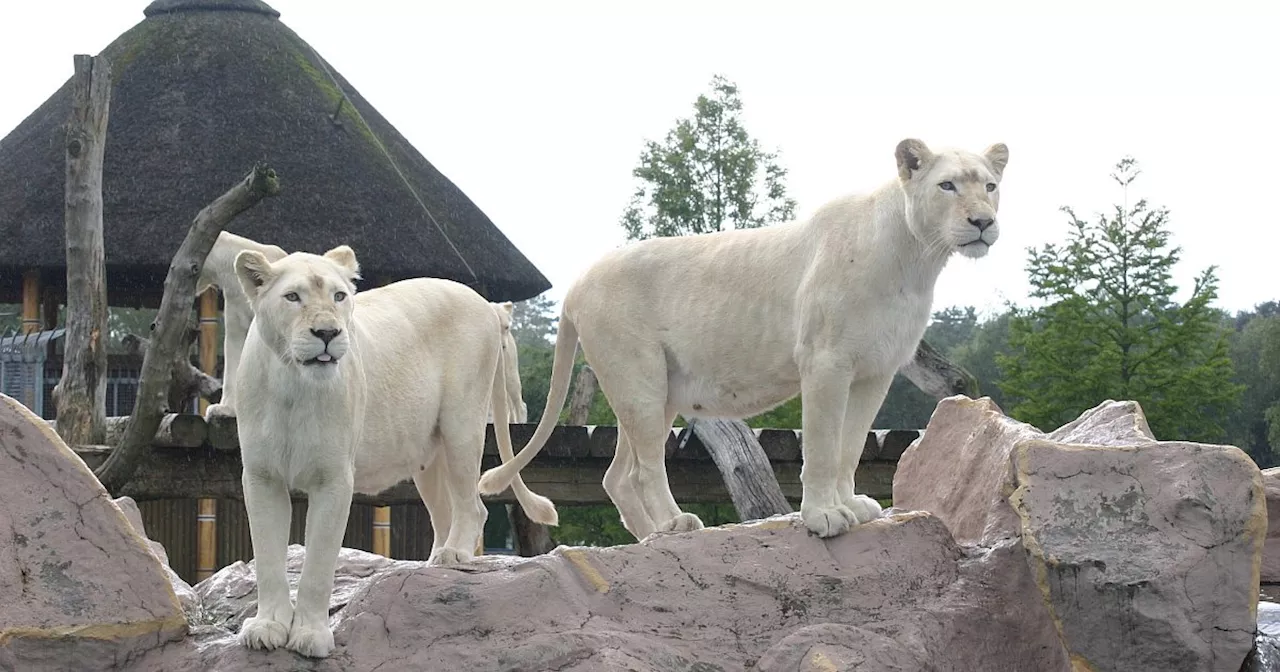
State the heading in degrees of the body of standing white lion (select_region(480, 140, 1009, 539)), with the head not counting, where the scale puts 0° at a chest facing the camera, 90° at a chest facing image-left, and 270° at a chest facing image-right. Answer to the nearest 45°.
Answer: approximately 315°

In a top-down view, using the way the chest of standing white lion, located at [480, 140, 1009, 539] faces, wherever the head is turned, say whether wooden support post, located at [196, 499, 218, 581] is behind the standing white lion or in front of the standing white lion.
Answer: behind

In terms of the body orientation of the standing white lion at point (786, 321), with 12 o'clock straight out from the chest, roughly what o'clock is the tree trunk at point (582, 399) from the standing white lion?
The tree trunk is roughly at 7 o'clock from the standing white lion.

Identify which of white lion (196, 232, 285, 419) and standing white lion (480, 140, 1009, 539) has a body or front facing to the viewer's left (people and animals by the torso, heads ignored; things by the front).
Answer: the white lion

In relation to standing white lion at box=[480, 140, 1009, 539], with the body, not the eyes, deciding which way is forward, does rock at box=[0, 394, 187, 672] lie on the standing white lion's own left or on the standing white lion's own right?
on the standing white lion's own right

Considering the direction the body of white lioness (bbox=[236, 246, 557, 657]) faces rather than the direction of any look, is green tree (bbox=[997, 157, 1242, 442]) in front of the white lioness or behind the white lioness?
behind

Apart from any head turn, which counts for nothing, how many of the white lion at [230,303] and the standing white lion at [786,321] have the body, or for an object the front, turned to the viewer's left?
1

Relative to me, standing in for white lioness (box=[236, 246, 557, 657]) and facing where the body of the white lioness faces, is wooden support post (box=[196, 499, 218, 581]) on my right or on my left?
on my right

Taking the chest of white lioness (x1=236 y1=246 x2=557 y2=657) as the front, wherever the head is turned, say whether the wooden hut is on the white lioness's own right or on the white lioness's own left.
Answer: on the white lioness's own right

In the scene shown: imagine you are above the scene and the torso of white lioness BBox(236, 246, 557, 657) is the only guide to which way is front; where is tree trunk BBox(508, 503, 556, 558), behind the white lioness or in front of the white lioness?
behind

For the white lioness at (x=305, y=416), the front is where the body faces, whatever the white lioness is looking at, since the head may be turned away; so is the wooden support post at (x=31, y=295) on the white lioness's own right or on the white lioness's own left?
on the white lioness's own right

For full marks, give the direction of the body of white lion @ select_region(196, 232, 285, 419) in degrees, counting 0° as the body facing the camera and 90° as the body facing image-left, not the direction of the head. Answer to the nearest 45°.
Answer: approximately 90°
